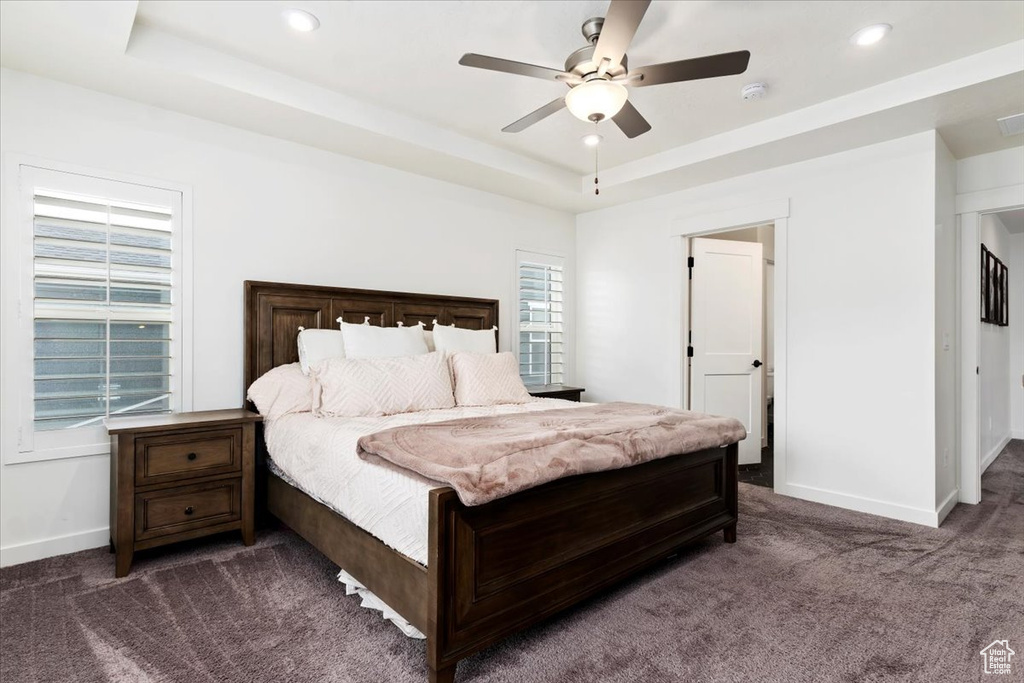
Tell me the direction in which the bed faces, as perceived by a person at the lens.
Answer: facing the viewer and to the right of the viewer

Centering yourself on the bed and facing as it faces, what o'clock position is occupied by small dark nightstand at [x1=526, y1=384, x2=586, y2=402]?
The small dark nightstand is roughly at 8 o'clock from the bed.

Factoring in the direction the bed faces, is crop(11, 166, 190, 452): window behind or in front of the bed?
behind

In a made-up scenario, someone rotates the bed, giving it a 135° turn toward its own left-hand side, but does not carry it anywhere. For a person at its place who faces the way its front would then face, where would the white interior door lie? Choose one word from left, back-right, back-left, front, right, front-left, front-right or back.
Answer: front-right
